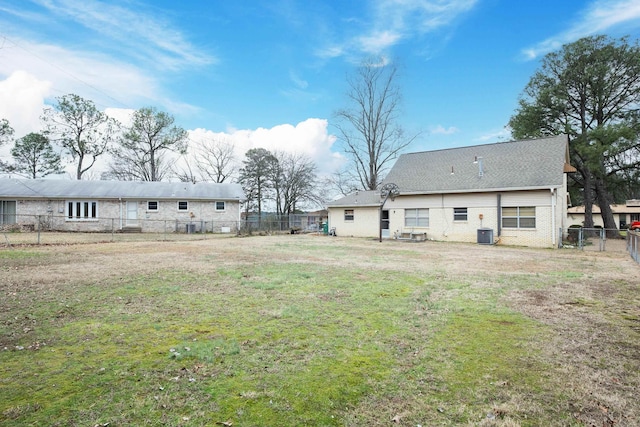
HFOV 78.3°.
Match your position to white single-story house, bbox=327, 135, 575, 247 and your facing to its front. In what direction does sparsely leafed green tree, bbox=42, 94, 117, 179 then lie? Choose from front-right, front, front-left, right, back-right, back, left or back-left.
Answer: left

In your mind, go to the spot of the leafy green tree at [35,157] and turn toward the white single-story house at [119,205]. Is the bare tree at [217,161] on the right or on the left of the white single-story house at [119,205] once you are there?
left

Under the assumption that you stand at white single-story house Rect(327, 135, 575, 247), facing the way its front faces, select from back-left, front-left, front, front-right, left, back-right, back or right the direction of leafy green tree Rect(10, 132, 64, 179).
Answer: left

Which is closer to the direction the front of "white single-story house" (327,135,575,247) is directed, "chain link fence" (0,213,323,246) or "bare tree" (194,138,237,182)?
the bare tree

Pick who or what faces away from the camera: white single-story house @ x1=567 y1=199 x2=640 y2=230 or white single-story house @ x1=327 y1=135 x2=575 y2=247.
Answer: white single-story house @ x1=327 y1=135 x2=575 y2=247

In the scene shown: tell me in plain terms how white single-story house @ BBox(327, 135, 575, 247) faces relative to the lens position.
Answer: facing away from the viewer

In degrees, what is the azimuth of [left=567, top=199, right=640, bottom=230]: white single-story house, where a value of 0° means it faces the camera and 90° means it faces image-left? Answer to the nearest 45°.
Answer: approximately 0°
